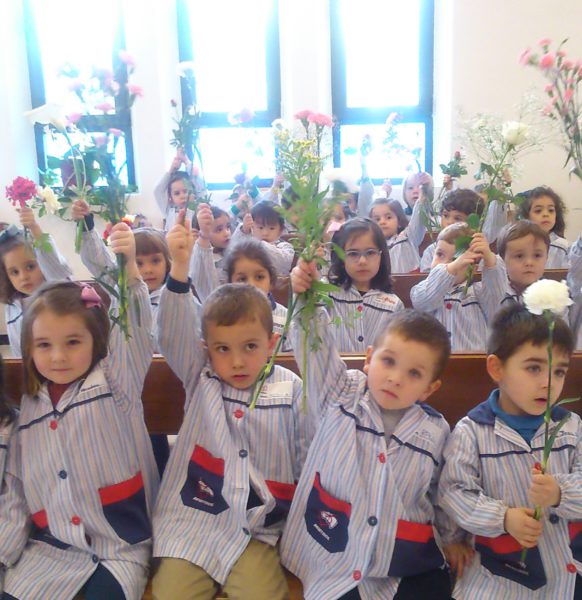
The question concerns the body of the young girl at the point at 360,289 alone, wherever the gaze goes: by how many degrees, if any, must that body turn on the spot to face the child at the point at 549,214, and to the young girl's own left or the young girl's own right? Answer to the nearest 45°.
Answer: approximately 135° to the young girl's own left

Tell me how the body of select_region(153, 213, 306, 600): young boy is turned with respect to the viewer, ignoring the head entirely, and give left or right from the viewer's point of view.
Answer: facing the viewer

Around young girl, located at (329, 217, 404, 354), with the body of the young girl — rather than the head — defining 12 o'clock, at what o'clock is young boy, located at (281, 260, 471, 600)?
The young boy is roughly at 12 o'clock from the young girl.

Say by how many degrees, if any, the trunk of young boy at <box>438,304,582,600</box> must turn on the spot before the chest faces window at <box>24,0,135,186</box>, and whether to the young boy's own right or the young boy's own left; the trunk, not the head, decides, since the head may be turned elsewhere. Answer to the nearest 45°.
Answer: approximately 180°

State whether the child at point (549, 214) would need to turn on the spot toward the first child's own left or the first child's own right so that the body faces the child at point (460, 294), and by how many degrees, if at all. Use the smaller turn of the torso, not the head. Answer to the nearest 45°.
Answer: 0° — they already face them

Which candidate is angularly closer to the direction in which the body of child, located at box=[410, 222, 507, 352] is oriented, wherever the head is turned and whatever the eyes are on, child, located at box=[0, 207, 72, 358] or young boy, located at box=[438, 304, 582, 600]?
the young boy

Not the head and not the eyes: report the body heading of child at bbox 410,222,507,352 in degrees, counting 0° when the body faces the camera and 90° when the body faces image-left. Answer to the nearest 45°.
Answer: approximately 0°

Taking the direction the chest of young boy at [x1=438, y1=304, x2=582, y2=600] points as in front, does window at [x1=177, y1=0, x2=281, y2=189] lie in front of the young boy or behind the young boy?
behind

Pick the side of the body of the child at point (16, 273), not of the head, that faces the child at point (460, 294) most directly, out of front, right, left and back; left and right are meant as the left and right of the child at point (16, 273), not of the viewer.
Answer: left

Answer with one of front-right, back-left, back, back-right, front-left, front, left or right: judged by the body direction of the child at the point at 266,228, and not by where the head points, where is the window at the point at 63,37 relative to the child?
back-right

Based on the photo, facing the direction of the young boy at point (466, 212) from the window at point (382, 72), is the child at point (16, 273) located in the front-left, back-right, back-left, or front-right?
front-right

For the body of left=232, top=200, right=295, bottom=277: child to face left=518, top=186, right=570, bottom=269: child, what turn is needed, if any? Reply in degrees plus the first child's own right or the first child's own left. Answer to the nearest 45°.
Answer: approximately 90° to the first child's own left

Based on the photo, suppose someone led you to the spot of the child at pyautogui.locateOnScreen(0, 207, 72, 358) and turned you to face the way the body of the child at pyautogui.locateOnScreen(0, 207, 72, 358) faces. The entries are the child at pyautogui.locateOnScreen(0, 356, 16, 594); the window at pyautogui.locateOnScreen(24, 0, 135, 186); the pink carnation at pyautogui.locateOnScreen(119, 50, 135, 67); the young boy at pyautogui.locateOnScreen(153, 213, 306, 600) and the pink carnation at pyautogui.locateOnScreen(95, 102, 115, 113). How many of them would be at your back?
1

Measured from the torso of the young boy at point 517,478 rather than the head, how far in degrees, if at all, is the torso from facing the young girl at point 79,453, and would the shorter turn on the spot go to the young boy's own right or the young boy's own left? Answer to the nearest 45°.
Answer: approximately 135° to the young boy's own right

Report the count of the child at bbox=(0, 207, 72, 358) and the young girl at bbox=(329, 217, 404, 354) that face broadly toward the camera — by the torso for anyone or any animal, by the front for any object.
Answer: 2
